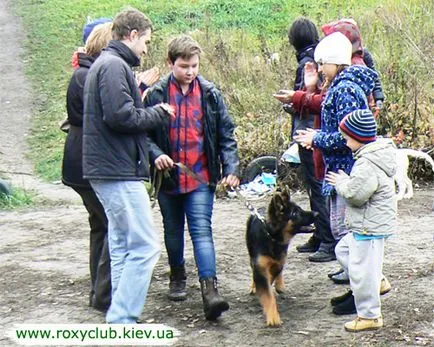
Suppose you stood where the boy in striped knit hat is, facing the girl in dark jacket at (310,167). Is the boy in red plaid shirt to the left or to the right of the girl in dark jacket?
left

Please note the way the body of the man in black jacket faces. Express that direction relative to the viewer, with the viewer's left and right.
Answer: facing to the right of the viewer

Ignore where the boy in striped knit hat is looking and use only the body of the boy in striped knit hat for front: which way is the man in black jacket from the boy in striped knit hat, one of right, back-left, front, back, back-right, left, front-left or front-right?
front

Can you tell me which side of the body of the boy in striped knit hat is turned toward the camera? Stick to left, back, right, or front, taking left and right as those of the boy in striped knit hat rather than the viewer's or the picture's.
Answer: left

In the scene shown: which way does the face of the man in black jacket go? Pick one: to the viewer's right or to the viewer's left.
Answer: to the viewer's right

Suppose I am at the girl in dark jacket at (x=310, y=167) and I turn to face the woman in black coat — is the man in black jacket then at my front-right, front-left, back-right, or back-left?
front-left

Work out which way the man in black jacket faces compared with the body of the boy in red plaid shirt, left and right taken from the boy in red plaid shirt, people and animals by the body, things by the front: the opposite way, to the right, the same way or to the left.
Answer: to the left

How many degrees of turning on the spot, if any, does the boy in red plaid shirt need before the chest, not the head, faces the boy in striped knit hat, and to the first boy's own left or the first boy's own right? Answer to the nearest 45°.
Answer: approximately 45° to the first boy's own left

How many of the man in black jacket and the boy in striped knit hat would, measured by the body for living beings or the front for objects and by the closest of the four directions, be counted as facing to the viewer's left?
1

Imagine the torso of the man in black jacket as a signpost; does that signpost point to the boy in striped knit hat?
yes

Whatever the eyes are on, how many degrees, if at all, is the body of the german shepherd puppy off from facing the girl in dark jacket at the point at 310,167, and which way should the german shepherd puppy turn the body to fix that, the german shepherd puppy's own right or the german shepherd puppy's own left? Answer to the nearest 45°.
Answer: approximately 135° to the german shepherd puppy's own left

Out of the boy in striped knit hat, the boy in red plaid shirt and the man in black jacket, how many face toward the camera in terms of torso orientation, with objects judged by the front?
1

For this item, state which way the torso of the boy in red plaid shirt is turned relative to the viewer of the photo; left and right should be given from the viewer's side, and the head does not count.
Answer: facing the viewer

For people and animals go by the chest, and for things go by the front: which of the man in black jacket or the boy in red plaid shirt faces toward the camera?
the boy in red plaid shirt

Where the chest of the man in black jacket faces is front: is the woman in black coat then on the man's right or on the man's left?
on the man's left
